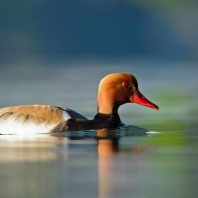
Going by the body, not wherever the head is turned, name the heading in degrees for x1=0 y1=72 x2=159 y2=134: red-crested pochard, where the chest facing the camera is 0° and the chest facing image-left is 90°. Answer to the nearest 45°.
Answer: approximately 270°
